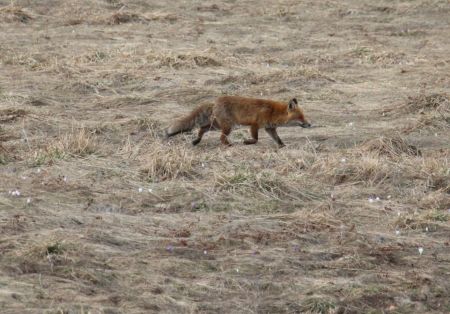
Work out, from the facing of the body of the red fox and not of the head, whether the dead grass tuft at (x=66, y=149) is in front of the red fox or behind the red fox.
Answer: behind

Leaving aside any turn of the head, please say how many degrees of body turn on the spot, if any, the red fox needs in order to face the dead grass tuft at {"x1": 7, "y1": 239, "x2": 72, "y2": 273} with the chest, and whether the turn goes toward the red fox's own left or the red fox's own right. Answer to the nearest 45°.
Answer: approximately 90° to the red fox's own right

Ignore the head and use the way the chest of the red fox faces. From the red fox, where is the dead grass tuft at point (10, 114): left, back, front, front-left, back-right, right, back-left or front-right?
back

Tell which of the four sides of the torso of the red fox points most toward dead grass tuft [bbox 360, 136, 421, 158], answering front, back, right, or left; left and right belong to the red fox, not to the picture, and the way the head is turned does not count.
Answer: front

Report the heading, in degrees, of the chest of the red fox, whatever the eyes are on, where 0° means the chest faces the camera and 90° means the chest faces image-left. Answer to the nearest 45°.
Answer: approximately 270°

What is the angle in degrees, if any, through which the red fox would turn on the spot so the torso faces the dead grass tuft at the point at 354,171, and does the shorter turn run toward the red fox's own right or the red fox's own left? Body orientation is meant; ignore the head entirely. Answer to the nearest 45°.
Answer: approximately 45° to the red fox's own right

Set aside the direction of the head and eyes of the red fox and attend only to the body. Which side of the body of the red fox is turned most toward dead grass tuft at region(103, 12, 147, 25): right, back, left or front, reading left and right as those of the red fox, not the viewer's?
left

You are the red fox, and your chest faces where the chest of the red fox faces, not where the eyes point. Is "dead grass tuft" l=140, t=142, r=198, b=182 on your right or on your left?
on your right

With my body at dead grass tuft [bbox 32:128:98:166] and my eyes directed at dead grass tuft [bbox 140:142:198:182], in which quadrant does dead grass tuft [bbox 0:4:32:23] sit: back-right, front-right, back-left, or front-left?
back-left

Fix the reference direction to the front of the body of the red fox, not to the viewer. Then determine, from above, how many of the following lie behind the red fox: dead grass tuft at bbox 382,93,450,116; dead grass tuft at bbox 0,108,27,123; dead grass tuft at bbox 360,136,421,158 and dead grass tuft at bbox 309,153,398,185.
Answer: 1

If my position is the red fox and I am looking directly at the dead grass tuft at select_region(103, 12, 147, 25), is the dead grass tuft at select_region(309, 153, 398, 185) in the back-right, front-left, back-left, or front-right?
back-right
